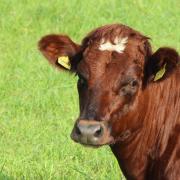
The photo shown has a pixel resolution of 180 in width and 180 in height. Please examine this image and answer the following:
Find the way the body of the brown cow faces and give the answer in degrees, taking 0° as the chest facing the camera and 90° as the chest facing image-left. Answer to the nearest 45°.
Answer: approximately 45°
